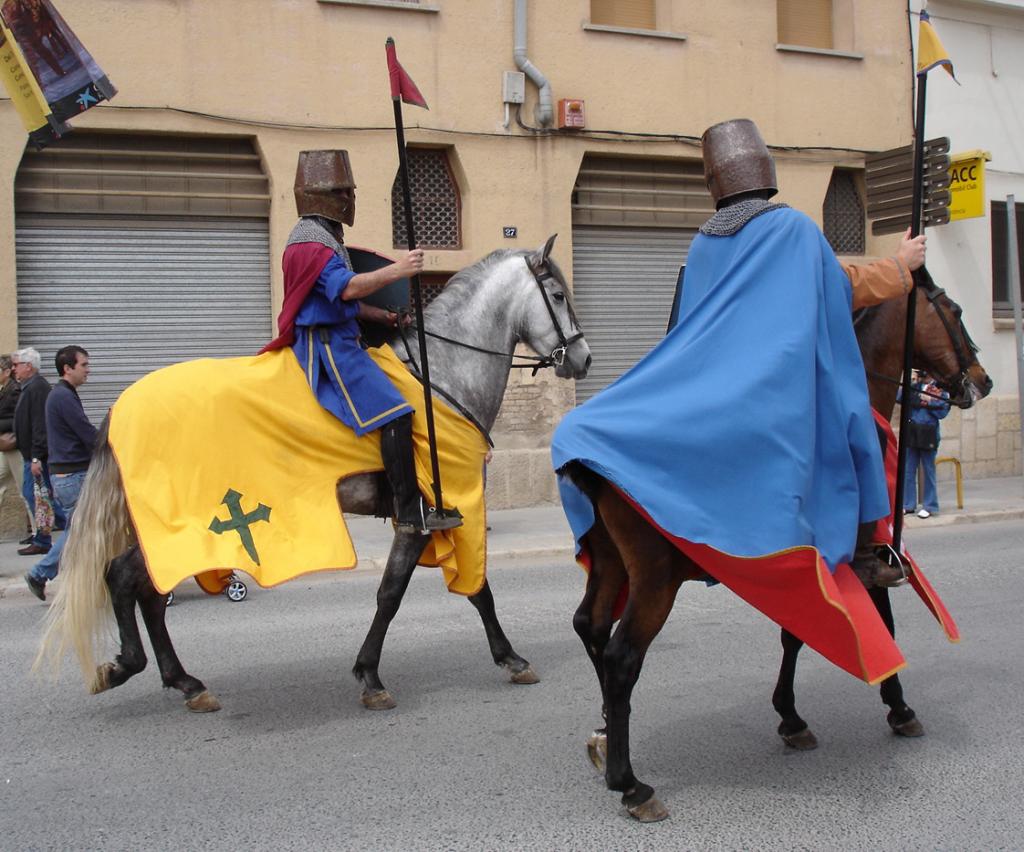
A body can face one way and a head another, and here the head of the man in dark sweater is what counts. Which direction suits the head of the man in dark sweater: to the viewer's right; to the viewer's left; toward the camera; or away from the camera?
to the viewer's right

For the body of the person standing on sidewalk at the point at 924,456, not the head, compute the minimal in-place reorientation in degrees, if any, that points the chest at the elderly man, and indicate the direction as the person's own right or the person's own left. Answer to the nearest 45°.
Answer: approximately 45° to the person's own right

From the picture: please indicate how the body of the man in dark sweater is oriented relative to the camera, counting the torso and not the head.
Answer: to the viewer's right

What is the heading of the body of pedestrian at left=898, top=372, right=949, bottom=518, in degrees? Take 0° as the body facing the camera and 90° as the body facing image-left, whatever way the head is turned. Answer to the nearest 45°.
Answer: approximately 0°

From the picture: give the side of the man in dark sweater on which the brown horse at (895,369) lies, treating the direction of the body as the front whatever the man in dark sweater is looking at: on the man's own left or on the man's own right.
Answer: on the man's own right

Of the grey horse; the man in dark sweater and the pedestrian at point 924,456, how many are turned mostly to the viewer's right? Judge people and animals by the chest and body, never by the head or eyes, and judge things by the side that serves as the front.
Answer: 2

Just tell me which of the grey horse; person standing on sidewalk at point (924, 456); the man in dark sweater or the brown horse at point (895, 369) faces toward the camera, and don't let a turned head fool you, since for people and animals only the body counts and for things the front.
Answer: the person standing on sidewalk

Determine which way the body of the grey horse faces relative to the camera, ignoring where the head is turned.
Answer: to the viewer's right

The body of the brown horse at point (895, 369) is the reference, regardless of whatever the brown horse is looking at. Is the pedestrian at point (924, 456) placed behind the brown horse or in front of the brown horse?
in front

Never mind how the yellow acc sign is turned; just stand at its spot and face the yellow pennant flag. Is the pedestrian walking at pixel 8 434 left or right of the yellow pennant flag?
right

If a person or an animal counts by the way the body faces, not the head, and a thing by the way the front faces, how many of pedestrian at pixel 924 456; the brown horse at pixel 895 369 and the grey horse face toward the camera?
1
